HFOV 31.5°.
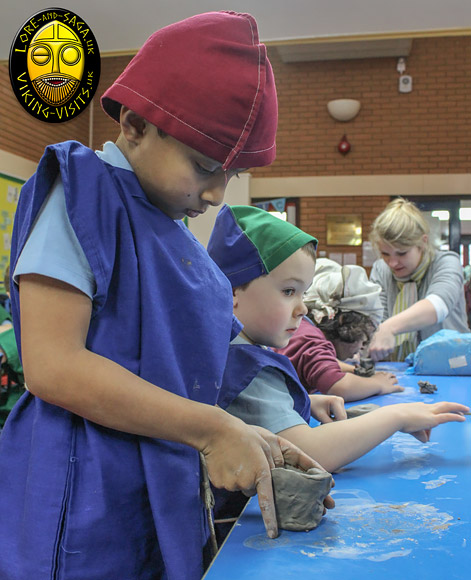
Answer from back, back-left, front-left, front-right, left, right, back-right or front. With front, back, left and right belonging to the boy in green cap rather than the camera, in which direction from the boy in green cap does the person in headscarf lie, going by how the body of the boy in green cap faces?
left

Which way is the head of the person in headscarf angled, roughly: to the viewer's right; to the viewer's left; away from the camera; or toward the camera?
to the viewer's right

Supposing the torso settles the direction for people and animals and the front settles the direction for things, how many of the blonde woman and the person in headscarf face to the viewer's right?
1

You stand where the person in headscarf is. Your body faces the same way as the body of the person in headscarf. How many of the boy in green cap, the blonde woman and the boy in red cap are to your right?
2

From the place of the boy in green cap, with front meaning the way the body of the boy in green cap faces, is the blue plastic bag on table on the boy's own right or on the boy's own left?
on the boy's own left

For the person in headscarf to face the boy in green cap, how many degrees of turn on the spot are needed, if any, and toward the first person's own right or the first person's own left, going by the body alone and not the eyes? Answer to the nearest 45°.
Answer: approximately 90° to the first person's own right

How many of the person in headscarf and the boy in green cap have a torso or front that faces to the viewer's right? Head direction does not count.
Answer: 2

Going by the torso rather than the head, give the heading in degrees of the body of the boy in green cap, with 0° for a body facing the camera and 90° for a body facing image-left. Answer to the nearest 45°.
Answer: approximately 270°

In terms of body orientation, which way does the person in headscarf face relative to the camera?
to the viewer's right

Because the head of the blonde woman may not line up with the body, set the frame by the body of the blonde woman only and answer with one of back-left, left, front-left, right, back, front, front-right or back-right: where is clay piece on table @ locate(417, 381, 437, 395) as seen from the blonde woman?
front-left
